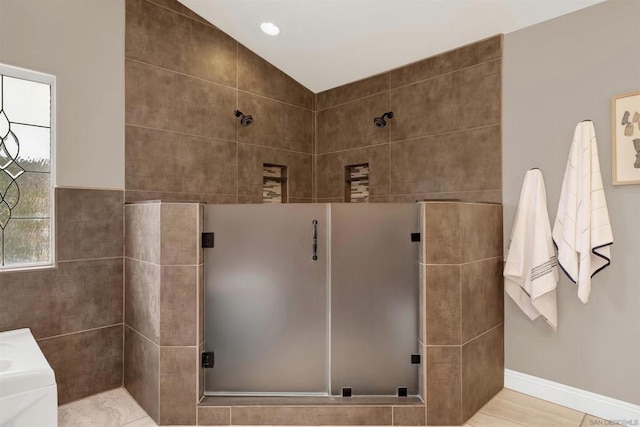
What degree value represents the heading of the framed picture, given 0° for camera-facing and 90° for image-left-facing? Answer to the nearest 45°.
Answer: approximately 45°

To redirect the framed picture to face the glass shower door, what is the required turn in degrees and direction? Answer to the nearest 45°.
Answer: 0° — it already faces it

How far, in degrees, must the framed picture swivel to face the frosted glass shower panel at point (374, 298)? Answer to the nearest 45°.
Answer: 0° — it already faces it

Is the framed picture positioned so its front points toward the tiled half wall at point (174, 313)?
yes

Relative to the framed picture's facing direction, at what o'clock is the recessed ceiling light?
The recessed ceiling light is roughly at 1 o'clock from the framed picture.
